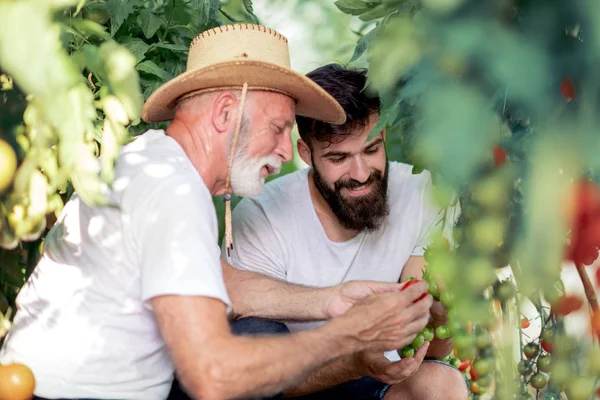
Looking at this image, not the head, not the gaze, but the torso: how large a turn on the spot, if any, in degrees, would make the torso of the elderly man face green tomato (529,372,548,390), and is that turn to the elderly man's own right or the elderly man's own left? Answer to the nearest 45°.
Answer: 0° — they already face it

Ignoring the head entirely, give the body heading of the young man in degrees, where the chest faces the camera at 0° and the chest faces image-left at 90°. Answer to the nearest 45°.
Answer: approximately 315°

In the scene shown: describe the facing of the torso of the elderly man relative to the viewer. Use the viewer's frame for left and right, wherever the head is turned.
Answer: facing to the right of the viewer

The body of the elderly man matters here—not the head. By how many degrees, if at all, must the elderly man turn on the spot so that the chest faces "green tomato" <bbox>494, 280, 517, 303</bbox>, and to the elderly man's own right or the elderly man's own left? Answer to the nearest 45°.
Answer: approximately 45° to the elderly man's own right

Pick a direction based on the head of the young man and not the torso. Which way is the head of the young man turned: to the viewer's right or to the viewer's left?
to the viewer's right
